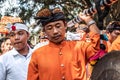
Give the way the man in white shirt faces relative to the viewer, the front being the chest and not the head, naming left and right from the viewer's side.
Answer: facing the viewer and to the right of the viewer

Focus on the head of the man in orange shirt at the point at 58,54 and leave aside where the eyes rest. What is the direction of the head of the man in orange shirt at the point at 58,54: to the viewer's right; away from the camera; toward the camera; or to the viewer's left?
toward the camera

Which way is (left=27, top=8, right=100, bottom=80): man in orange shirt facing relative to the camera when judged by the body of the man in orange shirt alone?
toward the camera
